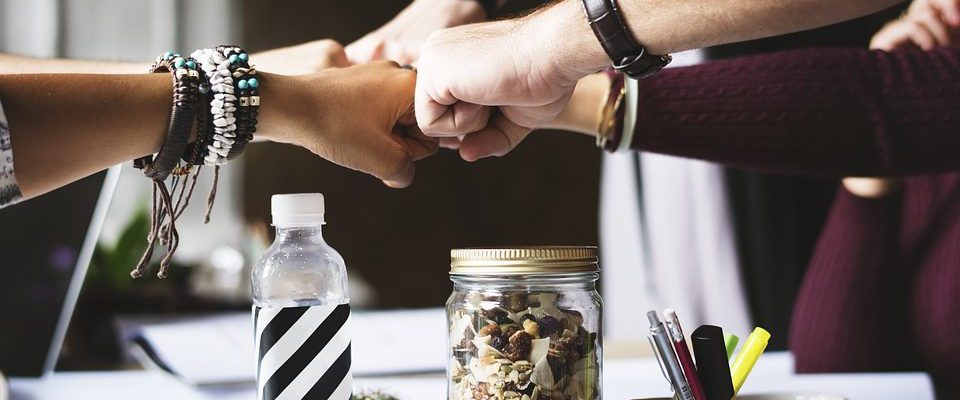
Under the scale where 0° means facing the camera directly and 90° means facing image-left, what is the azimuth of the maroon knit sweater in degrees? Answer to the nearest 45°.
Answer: approximately 90°

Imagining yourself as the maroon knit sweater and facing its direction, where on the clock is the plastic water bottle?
The plastic water bottle is roughly at 10 o'clock from the maroon knit sweater.

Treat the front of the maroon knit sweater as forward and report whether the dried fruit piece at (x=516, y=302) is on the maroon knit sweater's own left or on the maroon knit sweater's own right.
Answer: on the maroon knit sweater's own left

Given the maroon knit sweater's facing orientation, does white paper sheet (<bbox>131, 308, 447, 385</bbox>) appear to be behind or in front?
in front

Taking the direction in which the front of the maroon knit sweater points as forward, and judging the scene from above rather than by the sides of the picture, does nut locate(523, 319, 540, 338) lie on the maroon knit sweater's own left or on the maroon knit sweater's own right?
on the maroon knit sweater's own left
